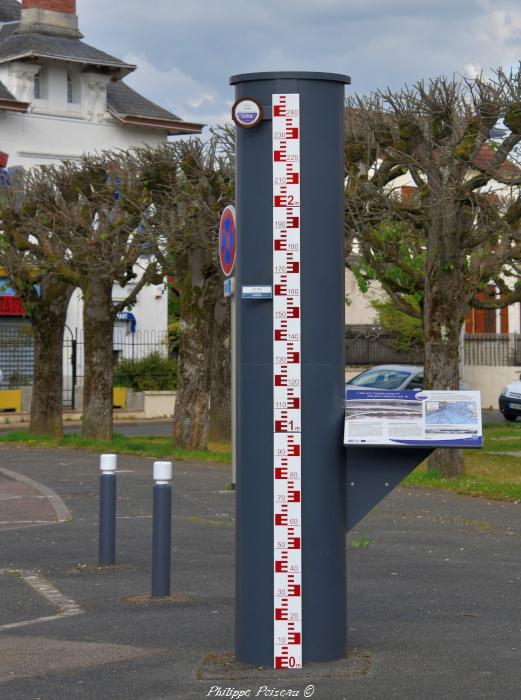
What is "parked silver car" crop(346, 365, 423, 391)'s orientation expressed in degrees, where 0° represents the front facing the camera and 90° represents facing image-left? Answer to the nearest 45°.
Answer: approximately 45°

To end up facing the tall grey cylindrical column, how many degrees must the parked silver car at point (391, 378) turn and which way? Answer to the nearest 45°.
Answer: approximately 45° to its left

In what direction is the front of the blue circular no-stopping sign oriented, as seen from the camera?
facing to the left of the viewer

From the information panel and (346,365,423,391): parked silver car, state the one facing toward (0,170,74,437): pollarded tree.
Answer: the parked silver car

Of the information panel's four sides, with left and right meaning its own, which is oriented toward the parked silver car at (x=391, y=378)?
back

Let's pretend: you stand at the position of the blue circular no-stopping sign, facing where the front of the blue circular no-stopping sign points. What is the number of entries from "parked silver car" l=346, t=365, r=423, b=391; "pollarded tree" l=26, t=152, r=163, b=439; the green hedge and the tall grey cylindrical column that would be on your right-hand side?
3

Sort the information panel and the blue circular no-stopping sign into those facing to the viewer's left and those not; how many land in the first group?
1

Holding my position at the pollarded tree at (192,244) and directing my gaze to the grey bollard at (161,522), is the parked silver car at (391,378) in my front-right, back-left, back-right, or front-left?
back-left

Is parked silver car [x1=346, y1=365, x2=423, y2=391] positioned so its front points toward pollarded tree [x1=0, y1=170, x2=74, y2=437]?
yes

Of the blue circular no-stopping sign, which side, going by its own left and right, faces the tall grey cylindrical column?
left

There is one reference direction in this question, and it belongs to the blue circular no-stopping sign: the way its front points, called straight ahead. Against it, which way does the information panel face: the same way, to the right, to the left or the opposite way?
to the left
